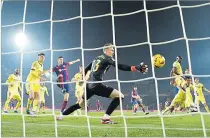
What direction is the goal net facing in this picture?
away from the camera

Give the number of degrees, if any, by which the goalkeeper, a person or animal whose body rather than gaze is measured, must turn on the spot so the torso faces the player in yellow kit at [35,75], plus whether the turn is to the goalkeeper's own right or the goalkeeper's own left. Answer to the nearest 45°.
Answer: approximately 90° to the goalkeeper's own left

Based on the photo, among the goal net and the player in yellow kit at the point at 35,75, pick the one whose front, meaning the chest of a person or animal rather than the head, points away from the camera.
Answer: the goal net

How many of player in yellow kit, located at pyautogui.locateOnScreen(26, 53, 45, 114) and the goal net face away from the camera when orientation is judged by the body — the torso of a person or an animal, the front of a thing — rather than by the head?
1

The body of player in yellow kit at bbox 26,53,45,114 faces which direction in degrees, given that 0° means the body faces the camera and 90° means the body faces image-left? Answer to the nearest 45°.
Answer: approximately 315°

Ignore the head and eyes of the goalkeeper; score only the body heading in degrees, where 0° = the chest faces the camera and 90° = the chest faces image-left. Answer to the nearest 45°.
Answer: approximately 225°
